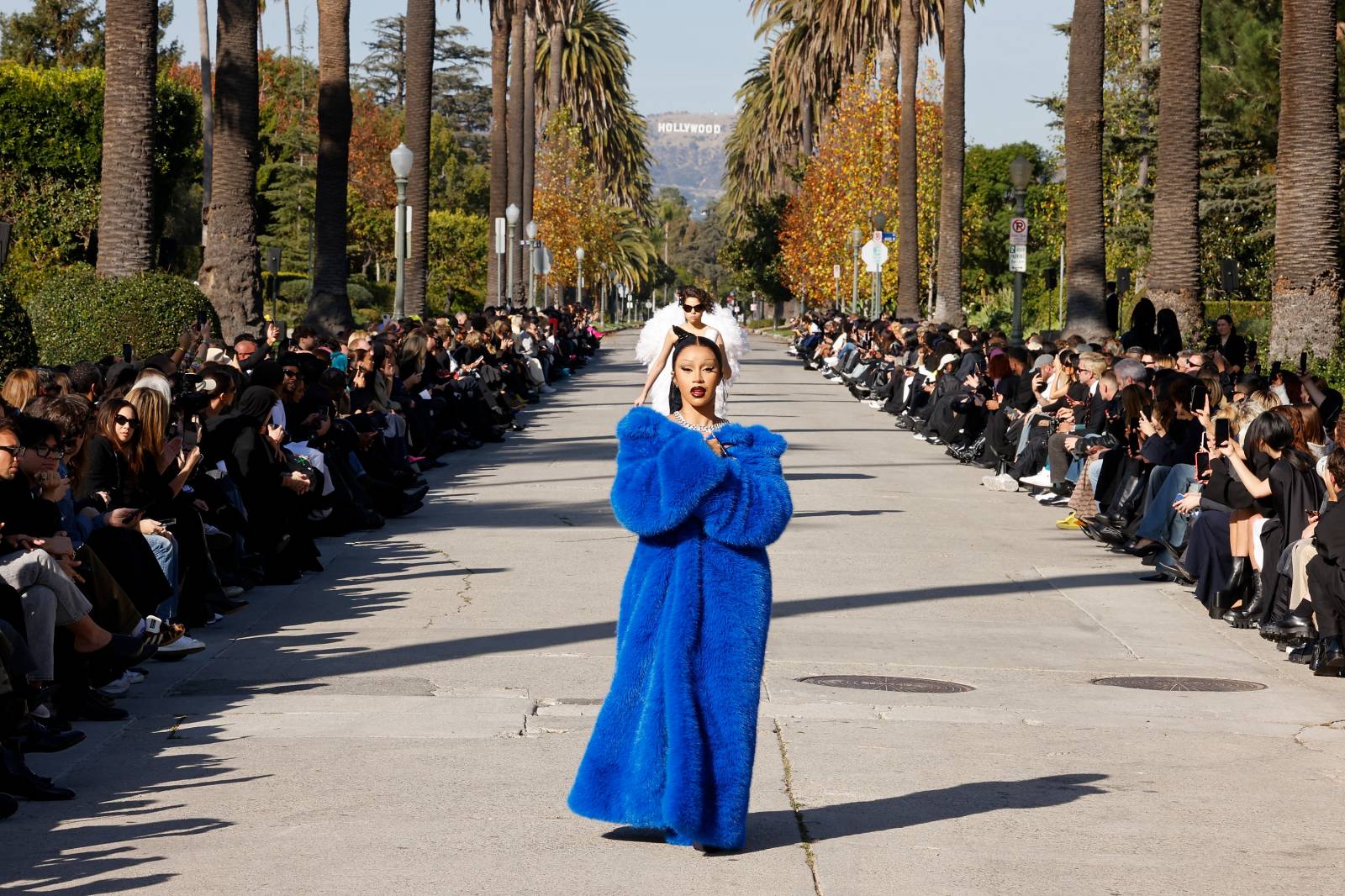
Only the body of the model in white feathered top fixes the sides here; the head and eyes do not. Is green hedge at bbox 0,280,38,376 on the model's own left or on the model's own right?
on the model's own right

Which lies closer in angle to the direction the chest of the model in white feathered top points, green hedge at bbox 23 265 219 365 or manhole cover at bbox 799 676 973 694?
the manhole cover

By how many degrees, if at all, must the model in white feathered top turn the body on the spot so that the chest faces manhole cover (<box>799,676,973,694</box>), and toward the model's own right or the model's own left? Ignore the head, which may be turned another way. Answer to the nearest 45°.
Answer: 0° — they already face it

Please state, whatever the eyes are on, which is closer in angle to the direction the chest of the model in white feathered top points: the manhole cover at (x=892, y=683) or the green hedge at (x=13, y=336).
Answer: the manhole cover

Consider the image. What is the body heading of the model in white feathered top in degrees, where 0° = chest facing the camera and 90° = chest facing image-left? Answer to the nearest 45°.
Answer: approximately 0°

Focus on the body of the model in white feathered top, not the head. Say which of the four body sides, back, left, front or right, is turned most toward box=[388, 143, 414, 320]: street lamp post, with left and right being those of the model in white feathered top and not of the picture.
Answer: back
